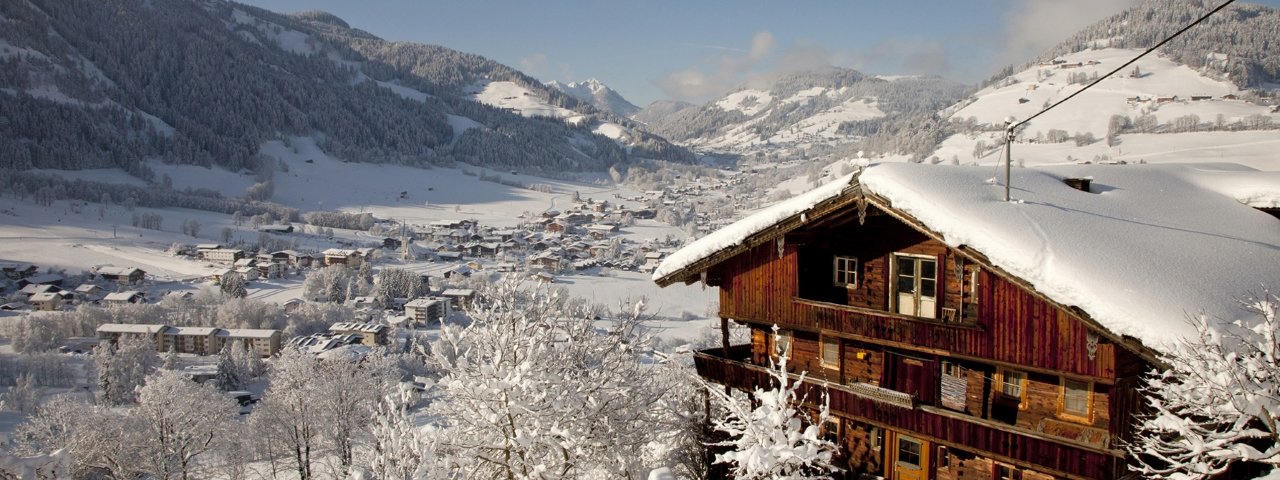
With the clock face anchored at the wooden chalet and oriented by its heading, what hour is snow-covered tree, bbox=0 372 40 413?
The snow-covered tree is roughly at 2 o'clock from the wooden chalet.

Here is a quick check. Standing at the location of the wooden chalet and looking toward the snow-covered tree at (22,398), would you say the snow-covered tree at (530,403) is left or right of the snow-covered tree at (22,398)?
left

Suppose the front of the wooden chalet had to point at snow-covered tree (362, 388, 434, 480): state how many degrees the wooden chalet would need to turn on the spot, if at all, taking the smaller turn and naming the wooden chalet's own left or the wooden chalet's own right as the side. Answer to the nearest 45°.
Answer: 0° — it already faces it

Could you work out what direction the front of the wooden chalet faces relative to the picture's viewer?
facing the viewer and to the left of the viewer

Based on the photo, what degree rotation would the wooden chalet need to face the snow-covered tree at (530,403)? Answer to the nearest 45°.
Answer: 0° — it already faces it

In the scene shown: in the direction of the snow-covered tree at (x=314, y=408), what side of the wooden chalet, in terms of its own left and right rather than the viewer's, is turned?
right

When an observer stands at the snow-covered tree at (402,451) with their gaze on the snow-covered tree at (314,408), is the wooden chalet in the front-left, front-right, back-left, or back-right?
back-right
